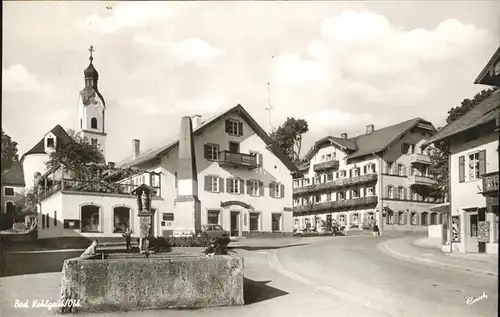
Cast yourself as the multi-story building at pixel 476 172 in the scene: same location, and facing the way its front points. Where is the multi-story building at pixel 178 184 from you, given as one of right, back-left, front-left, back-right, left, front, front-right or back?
front

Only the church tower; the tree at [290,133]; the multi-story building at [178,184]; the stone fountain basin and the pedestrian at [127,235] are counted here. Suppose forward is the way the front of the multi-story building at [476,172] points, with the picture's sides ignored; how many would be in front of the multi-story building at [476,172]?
5

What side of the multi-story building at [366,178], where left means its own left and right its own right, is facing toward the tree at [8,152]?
front

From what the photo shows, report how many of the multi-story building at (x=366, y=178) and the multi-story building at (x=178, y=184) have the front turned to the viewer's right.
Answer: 0

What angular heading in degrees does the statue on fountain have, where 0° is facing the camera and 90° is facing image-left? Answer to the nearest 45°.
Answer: approximately 0°

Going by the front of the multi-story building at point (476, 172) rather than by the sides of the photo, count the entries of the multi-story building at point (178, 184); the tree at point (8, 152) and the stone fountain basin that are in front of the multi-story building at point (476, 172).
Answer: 3

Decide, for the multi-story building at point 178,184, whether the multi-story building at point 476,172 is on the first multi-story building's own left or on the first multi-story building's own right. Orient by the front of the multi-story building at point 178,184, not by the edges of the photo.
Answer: on the first multi-story building's own left

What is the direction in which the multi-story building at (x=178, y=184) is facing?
toward the camera

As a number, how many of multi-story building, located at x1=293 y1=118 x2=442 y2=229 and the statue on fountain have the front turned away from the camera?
0

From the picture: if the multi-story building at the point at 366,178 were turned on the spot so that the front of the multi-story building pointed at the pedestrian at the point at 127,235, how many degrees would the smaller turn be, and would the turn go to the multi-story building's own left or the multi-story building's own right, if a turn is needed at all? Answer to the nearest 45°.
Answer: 0° — it already faces them

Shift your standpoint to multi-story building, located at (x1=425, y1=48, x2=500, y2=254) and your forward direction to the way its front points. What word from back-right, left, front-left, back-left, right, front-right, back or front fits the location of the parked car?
front

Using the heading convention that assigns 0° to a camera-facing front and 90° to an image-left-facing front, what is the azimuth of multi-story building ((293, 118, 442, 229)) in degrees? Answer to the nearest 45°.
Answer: approximately 45°
